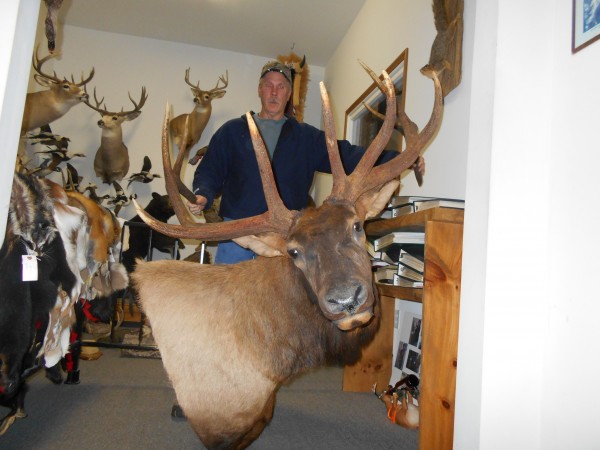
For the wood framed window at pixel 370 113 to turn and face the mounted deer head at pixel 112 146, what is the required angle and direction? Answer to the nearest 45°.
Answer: approximately 45° to its right

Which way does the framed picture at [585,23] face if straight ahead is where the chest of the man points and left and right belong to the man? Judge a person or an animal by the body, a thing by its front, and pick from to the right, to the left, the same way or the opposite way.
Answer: to the right

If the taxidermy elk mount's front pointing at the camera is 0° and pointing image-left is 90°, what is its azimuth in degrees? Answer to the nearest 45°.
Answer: approximately 315°

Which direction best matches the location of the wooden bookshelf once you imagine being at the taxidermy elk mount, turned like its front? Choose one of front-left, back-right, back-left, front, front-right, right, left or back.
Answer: front-left

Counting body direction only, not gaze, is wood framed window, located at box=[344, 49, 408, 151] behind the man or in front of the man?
behind

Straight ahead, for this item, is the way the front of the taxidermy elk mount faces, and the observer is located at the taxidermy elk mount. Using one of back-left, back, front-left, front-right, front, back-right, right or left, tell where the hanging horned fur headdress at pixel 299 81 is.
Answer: back-left
